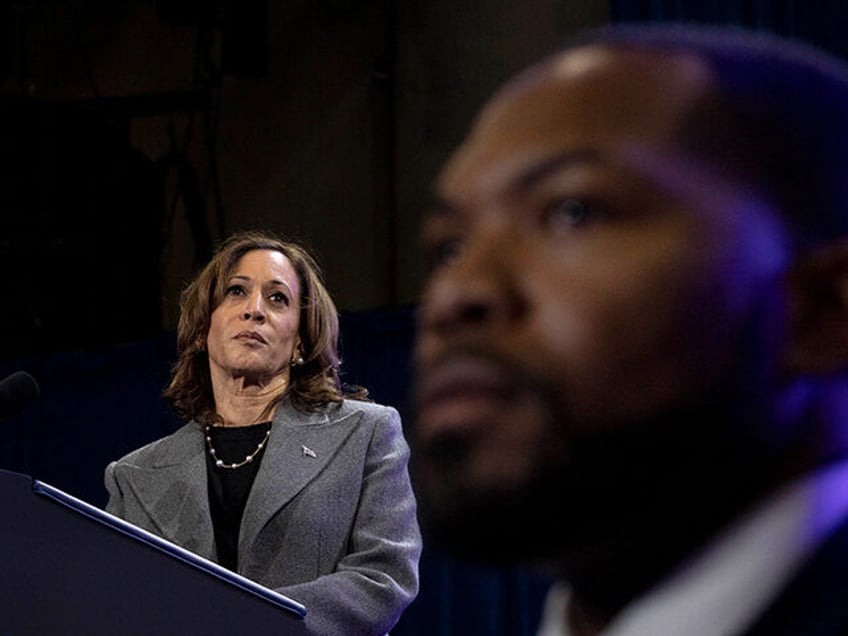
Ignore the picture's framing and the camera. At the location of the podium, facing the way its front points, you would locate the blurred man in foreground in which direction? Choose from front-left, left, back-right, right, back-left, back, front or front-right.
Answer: left

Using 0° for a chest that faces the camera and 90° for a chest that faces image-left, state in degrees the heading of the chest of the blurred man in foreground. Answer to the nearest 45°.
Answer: approximately 45°

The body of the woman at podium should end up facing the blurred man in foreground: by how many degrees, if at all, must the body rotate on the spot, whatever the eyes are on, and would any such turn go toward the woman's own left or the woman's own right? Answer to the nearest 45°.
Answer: approximately 45° to the woman's own left

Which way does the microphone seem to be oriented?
to the viewer's right

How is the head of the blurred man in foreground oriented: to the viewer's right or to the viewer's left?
to the viewer's left

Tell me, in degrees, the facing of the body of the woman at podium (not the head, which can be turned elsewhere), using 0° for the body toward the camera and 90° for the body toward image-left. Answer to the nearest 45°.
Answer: approximately 45°

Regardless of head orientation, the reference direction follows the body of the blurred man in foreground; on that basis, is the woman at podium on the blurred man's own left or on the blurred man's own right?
on the blurred man's own right
